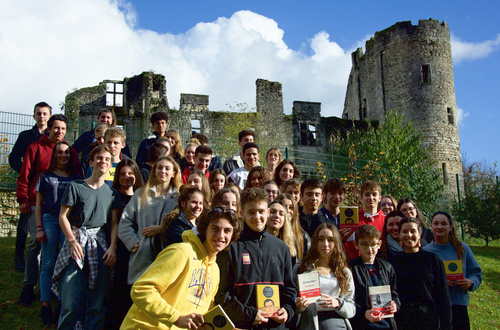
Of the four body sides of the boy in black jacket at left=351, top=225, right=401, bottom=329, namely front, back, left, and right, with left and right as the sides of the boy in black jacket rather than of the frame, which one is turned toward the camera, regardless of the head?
front

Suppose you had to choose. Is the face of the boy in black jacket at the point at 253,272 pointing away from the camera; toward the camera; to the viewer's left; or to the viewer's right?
toward the camera

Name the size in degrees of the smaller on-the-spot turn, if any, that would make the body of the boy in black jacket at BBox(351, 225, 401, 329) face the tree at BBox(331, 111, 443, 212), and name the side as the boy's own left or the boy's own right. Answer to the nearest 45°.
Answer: approximately 180°

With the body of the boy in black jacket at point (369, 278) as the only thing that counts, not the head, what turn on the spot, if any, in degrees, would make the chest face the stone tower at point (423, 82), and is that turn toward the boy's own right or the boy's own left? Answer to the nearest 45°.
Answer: approximately 180°

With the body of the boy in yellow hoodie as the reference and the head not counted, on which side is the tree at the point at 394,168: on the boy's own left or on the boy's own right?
on the boy's own left

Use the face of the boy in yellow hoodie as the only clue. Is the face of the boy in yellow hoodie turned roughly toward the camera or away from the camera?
toward the camera

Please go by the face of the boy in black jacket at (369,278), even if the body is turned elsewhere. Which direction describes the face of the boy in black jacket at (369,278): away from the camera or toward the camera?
toward the camera

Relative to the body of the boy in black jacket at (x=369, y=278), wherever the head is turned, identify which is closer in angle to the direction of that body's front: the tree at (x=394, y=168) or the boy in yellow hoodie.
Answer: the boy in yellow hoodie

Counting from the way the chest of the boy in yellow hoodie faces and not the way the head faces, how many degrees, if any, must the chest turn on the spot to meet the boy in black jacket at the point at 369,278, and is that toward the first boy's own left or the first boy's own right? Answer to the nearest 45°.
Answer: approximately 90° to the first boy's own left

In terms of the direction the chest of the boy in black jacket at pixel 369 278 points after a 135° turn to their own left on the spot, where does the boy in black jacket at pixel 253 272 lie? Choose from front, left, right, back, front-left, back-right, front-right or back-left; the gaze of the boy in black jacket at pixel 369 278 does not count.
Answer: back

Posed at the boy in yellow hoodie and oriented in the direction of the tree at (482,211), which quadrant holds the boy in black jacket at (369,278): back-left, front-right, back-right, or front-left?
front-right

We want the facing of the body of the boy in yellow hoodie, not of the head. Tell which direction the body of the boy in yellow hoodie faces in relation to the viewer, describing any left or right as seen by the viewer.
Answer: facing the viewer and to the right of the viewer
